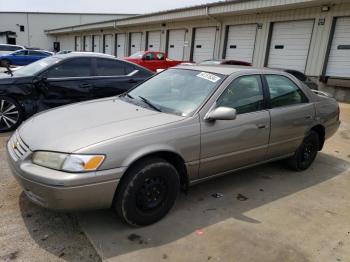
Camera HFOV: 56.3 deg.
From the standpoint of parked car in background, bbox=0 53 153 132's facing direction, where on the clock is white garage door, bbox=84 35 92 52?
The white garage door is roughly at 3 o'clock from the parked car in background.

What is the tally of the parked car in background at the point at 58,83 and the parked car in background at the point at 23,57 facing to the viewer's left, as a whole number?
2

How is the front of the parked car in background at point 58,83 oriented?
to the viewer's left

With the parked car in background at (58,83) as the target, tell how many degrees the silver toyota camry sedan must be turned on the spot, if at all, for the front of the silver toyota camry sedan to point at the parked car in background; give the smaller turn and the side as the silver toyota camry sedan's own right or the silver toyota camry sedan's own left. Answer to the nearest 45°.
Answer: approximately 90° to the silver toyota camry sedan's own right

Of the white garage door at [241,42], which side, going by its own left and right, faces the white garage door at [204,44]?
right

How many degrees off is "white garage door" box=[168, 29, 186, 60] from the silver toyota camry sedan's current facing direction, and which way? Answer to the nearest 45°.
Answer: approximately 135° to its right

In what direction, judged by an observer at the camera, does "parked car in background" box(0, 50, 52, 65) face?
facing to the left of the viewer

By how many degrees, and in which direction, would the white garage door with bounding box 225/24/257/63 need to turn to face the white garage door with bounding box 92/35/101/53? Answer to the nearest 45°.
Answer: approximately 90° to its right

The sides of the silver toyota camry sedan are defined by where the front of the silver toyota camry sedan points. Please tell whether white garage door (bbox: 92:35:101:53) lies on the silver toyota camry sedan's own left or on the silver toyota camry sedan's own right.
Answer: on the silver toyota camry sedan's own right

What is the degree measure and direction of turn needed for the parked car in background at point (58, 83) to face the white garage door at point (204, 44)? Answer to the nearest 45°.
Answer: approximately 135° to its right
